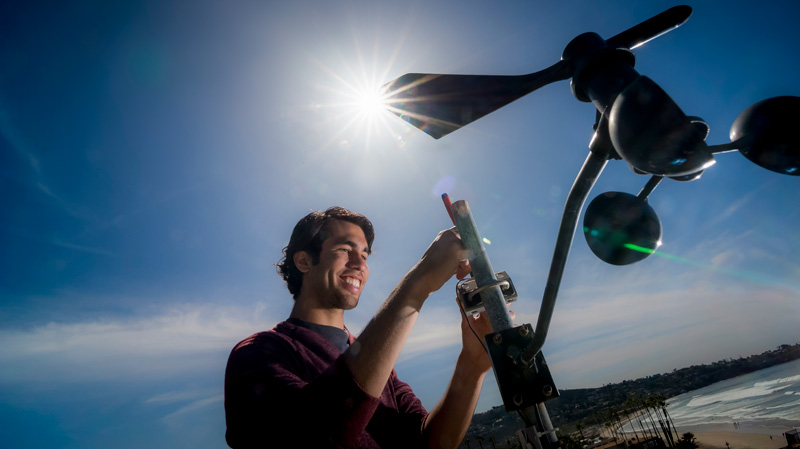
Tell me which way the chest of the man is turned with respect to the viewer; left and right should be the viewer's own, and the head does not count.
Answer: facing the viewer and to the right of the viewer

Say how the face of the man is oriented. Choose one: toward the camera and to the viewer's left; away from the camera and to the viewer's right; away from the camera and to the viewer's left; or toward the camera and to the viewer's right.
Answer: toward the camera and to the viewer's right

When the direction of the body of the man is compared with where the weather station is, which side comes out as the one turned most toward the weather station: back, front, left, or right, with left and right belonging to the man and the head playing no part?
front
